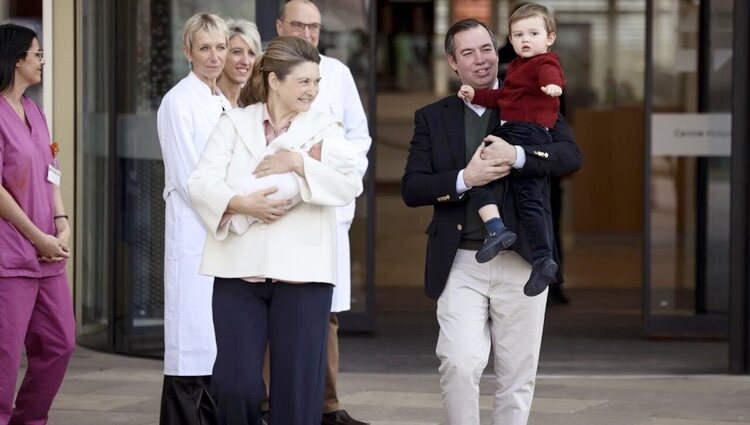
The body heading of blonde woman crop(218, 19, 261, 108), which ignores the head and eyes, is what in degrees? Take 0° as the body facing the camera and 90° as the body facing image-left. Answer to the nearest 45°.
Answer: approximately 315°

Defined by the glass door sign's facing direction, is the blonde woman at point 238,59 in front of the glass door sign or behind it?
in front

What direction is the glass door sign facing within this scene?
toward the camera

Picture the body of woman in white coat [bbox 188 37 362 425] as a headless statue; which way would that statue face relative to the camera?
toward the camera

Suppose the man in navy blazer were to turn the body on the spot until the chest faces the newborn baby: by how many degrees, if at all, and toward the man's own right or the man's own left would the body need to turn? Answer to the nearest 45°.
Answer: approximately 45° to the man's own right

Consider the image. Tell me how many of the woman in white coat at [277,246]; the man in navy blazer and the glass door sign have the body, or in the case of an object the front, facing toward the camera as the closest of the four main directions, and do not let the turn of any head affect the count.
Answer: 3

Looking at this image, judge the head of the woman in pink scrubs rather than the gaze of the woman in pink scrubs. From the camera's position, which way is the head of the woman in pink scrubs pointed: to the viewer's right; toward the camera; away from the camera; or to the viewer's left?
to the viewer's right

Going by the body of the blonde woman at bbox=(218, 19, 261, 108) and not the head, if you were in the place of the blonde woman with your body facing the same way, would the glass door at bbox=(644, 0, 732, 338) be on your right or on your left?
on your left
